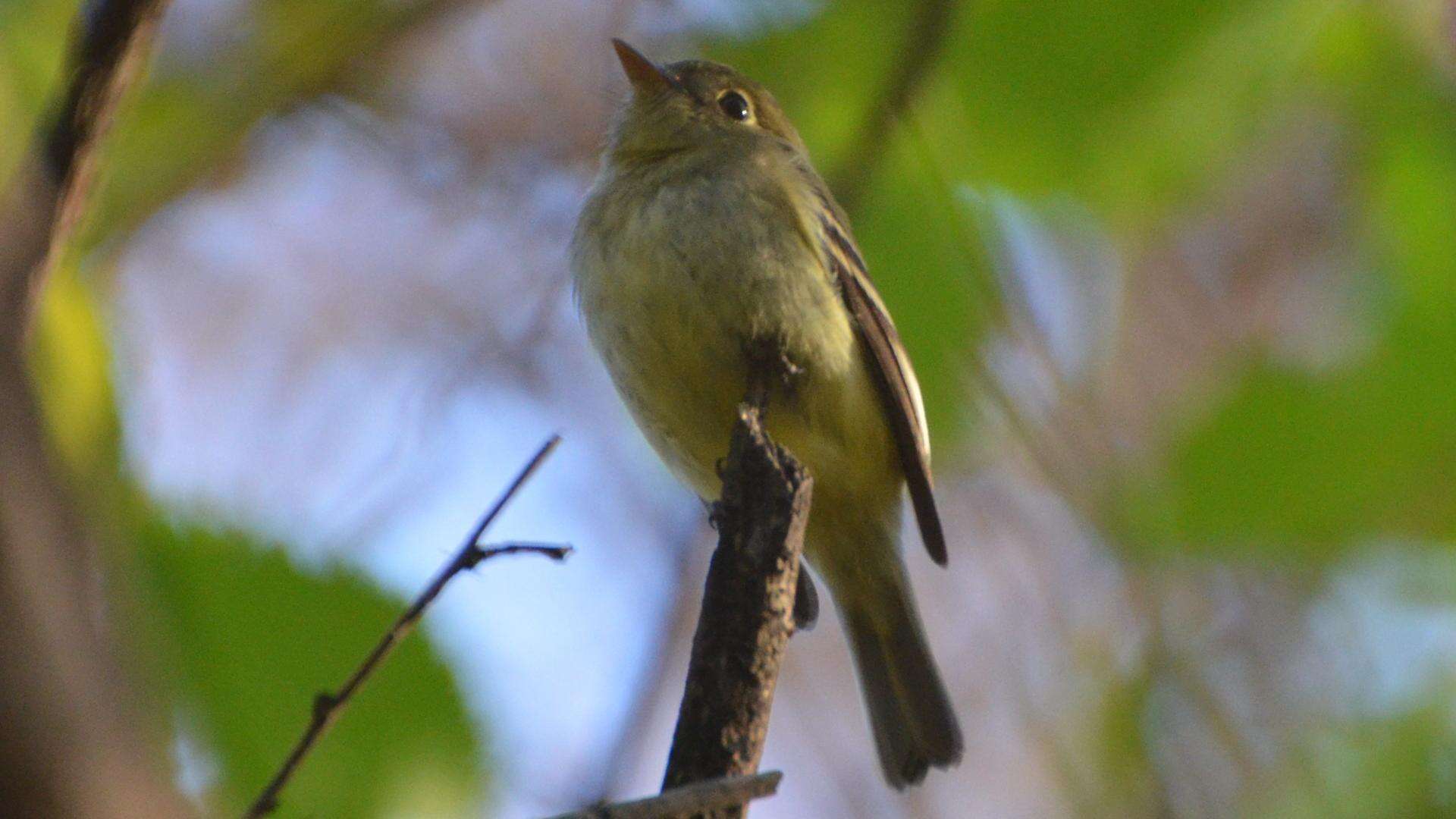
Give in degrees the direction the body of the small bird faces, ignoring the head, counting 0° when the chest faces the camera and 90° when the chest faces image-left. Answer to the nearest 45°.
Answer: approximately 45°

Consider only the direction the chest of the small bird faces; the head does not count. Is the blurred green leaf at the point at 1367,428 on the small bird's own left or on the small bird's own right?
on the small bird's own left
